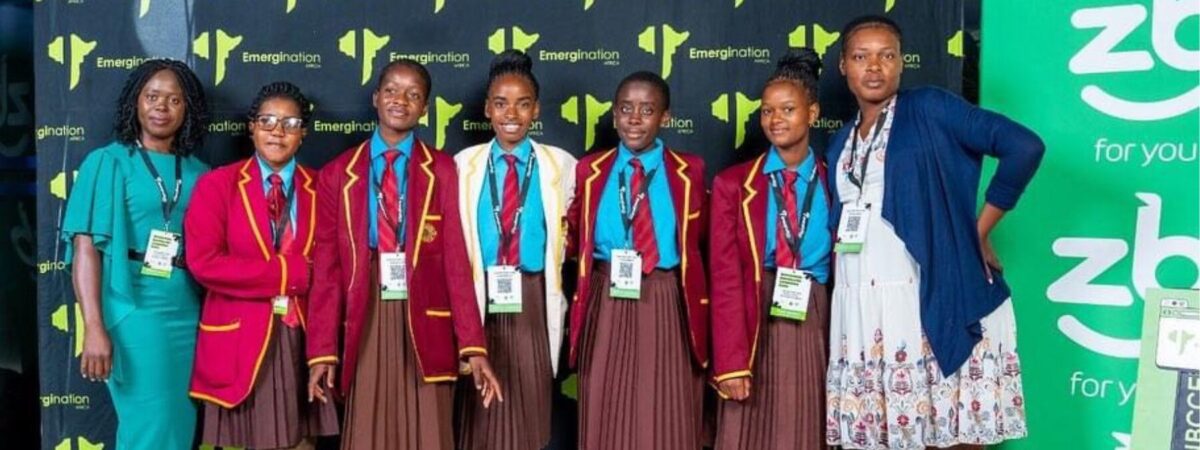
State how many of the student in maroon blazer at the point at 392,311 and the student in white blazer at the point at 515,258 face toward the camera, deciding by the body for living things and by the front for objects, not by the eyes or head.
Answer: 2

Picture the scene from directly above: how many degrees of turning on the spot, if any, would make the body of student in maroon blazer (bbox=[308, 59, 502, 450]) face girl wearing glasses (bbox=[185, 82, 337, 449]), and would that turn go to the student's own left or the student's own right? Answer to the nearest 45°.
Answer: approximately 90° to the student's own right

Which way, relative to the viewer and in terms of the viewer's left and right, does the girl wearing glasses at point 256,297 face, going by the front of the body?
facing the viewer and to the right of the viewer

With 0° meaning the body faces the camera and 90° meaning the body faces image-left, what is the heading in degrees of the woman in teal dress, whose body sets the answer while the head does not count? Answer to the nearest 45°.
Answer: approximately 315°

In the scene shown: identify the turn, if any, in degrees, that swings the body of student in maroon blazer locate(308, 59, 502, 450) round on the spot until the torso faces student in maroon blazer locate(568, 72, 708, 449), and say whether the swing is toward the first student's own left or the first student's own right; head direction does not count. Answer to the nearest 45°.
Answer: approximately 90° to the first student's own left

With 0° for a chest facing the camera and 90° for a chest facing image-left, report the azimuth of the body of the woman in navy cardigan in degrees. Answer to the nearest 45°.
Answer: approximately 45°

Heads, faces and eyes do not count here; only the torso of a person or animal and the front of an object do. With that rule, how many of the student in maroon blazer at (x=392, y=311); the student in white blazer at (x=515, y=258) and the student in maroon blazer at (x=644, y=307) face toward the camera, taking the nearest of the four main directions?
3

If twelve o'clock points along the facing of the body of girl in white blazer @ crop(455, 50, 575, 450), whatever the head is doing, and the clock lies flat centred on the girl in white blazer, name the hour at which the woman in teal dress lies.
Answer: The woman in teal dress is roughly at 3 o'clock from the girl in white blazer.
